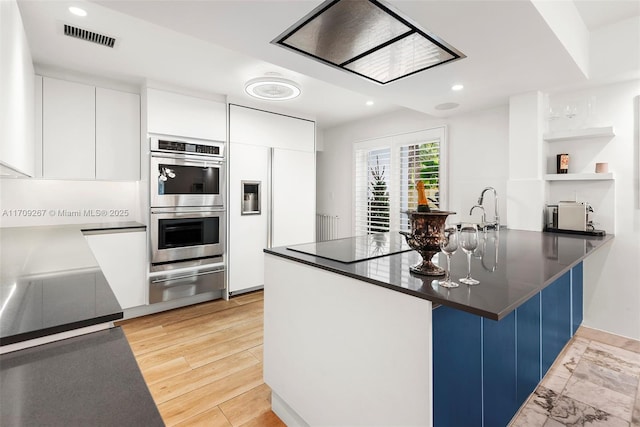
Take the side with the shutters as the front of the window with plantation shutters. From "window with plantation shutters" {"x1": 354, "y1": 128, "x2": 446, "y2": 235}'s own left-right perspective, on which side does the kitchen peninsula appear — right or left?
on its left

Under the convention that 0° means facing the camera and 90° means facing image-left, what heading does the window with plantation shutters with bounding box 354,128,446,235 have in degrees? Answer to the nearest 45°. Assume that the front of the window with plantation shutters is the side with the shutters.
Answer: approximately 45°

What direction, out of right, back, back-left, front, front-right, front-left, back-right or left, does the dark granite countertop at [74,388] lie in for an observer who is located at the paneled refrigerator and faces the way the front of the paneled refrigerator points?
front-right

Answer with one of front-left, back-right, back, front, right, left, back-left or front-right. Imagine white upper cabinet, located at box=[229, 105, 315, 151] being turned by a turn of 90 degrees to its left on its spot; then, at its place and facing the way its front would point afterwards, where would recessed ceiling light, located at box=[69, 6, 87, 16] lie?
back

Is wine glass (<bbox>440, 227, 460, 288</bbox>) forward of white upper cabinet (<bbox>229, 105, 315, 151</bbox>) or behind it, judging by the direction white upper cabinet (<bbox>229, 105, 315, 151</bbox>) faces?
forward

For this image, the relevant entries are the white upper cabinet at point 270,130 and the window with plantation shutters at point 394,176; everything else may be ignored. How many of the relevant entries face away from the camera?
0

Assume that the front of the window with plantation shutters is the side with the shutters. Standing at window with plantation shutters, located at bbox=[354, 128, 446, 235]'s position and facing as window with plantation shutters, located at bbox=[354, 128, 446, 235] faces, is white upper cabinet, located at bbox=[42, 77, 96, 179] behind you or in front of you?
in front

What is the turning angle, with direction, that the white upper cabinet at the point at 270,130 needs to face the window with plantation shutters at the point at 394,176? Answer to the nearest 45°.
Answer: approximately 45° to its left

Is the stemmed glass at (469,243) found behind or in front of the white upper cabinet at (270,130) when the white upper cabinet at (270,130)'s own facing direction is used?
in front

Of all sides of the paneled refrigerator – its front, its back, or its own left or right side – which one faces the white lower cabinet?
right

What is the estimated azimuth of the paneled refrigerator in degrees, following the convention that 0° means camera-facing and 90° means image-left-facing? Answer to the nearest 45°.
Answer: approximately 315°
